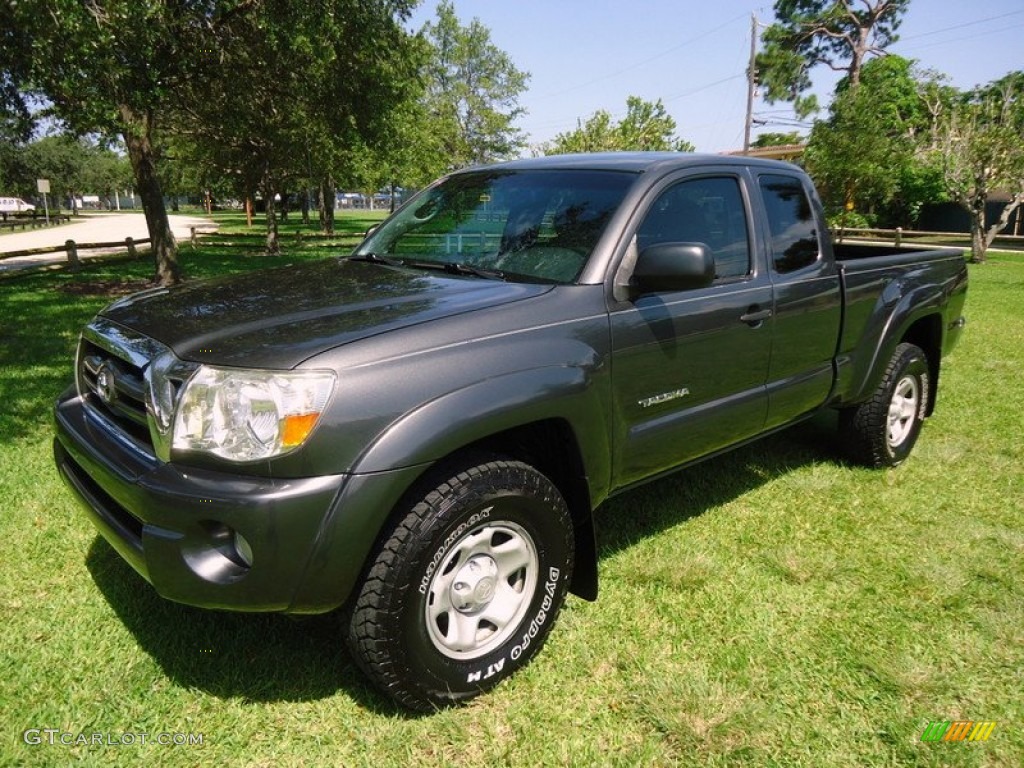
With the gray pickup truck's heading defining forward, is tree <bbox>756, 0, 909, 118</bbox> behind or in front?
behind

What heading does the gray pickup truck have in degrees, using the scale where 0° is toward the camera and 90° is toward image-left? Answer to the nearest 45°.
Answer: approximately 45°

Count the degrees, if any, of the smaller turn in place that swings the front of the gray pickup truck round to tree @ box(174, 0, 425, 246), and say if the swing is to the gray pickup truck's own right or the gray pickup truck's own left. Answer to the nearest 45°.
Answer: approximately 135° to the gray pickup truck's own right

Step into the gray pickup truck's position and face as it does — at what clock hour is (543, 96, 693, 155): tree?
The tree is roughly at 5 o'clock from the gray pickup truck.

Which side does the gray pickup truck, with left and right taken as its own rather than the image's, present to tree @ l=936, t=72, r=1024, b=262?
back

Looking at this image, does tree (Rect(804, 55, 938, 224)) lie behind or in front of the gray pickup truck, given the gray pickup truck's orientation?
behind

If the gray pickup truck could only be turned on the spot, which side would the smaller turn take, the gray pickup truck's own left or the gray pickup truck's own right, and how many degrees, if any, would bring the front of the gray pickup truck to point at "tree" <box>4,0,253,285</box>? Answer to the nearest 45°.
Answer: approximately 90° to the gray pickup truck's own right
